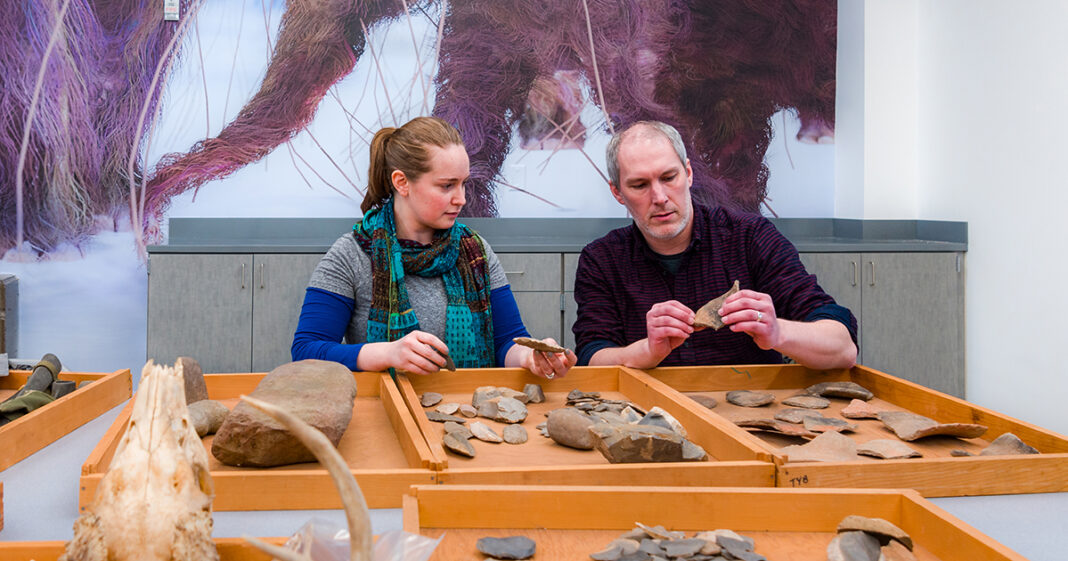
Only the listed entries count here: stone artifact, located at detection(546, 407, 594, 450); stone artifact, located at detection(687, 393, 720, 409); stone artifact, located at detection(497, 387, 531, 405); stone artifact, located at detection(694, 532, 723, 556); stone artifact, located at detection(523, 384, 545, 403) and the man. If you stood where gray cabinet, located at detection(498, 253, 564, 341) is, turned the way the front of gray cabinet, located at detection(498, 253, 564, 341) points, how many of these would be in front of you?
6

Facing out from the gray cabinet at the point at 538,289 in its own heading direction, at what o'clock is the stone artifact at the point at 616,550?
The stone artifact is roughly at 12 o'clock from the gray cabinet.

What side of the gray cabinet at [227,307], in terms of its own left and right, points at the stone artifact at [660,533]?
front

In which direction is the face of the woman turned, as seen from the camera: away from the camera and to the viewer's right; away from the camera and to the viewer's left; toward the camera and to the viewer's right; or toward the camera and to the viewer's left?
toward the camera and to the viewer's right

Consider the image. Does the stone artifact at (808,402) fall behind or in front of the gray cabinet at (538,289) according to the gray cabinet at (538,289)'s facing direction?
in front

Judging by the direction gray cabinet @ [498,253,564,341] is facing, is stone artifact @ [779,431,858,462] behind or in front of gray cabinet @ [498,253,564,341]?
in front

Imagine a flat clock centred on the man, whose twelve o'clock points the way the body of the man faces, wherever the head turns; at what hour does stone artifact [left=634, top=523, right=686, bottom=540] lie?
The stone artifact is roughly at 12 o'clock from the man.

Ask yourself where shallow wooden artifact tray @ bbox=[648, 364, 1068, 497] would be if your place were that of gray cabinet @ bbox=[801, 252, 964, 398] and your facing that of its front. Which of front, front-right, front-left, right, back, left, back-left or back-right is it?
front

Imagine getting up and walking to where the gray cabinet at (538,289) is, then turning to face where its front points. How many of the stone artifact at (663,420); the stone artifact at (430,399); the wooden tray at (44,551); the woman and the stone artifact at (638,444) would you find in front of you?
5

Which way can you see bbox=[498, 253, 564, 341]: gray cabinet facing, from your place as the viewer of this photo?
facing the viewer

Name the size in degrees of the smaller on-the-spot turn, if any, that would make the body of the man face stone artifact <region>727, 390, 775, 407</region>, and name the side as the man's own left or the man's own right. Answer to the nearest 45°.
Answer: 0° — they already face it

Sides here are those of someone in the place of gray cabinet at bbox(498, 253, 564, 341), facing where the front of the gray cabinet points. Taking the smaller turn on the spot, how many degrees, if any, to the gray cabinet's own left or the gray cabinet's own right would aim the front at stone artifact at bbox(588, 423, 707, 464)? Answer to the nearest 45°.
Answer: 0° — it already faces it

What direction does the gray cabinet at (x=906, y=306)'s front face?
toward the camera

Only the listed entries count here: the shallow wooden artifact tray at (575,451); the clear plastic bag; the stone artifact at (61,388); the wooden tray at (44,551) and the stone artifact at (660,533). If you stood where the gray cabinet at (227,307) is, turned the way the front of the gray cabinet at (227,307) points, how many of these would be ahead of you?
5

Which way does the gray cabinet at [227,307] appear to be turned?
toward the camera
